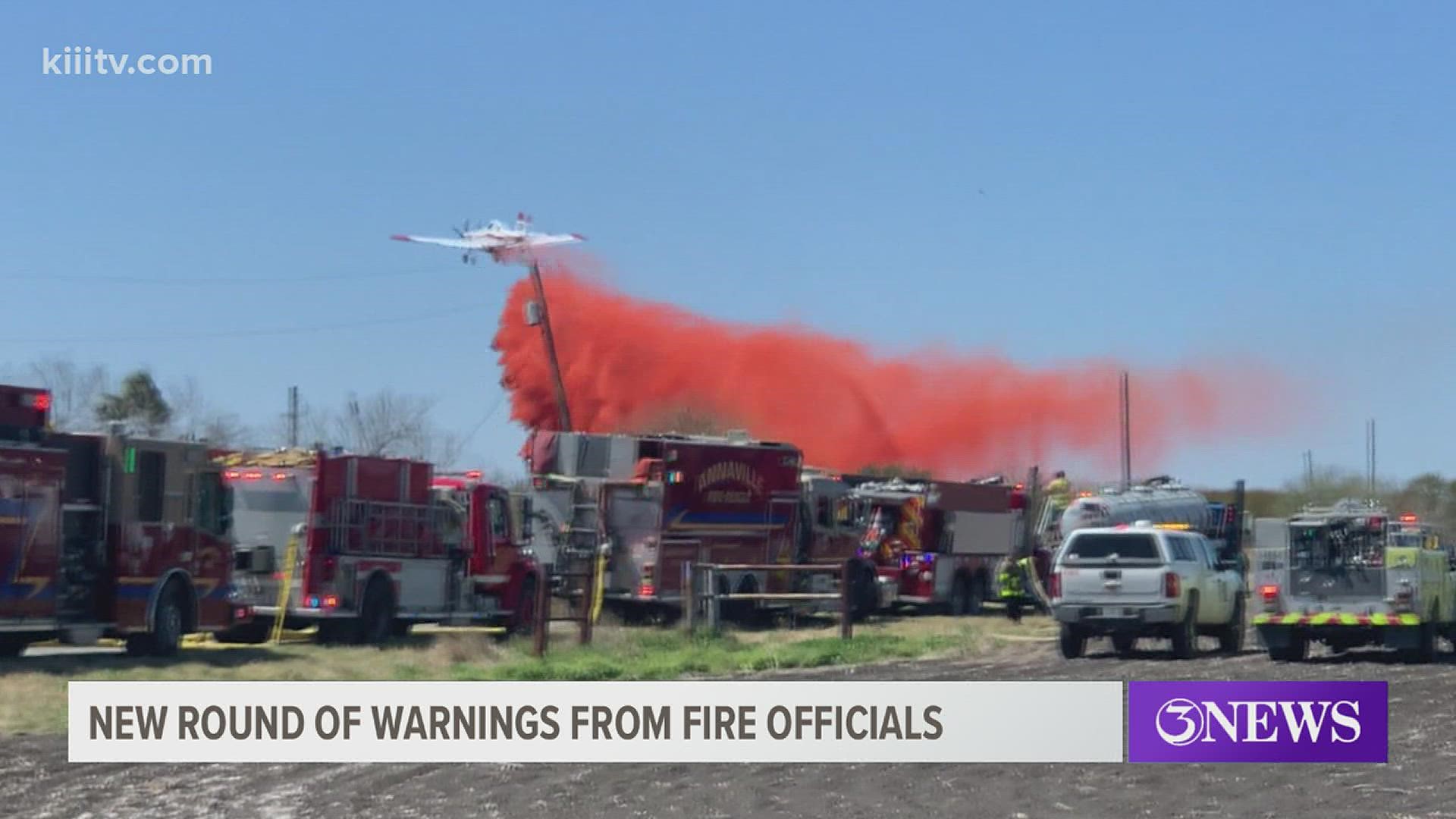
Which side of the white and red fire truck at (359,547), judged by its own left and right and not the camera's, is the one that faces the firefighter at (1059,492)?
front

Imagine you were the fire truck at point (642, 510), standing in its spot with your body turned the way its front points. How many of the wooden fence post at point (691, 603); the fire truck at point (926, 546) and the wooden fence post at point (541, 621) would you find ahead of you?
1

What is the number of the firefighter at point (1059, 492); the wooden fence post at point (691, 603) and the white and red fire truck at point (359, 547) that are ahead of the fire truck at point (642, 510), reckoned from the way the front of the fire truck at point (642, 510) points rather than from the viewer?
1

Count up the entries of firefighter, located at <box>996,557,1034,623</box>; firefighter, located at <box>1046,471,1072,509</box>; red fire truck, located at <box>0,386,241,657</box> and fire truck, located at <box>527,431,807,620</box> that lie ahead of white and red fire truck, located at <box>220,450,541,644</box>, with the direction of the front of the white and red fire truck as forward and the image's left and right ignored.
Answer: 3

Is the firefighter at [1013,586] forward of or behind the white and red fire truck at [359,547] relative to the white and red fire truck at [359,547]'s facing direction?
forward

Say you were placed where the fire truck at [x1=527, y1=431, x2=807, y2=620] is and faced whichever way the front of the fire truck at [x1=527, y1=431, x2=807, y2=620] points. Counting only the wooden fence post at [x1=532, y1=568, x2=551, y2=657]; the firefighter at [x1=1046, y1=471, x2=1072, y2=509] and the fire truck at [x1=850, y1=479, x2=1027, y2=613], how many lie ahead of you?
2

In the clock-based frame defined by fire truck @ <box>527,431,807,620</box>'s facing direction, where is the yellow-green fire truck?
The yellow-green fire truck is roughly at 3 o'clock from the fire truck.

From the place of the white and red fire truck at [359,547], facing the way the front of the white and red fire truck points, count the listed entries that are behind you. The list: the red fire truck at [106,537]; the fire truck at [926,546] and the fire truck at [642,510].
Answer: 1

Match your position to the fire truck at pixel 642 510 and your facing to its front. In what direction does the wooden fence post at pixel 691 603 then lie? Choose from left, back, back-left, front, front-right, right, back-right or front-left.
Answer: back-right

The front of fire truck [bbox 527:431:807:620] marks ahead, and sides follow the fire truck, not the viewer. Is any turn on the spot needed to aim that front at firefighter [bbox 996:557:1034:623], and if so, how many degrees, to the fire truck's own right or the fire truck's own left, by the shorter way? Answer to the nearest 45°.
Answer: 0° — it already faces them
